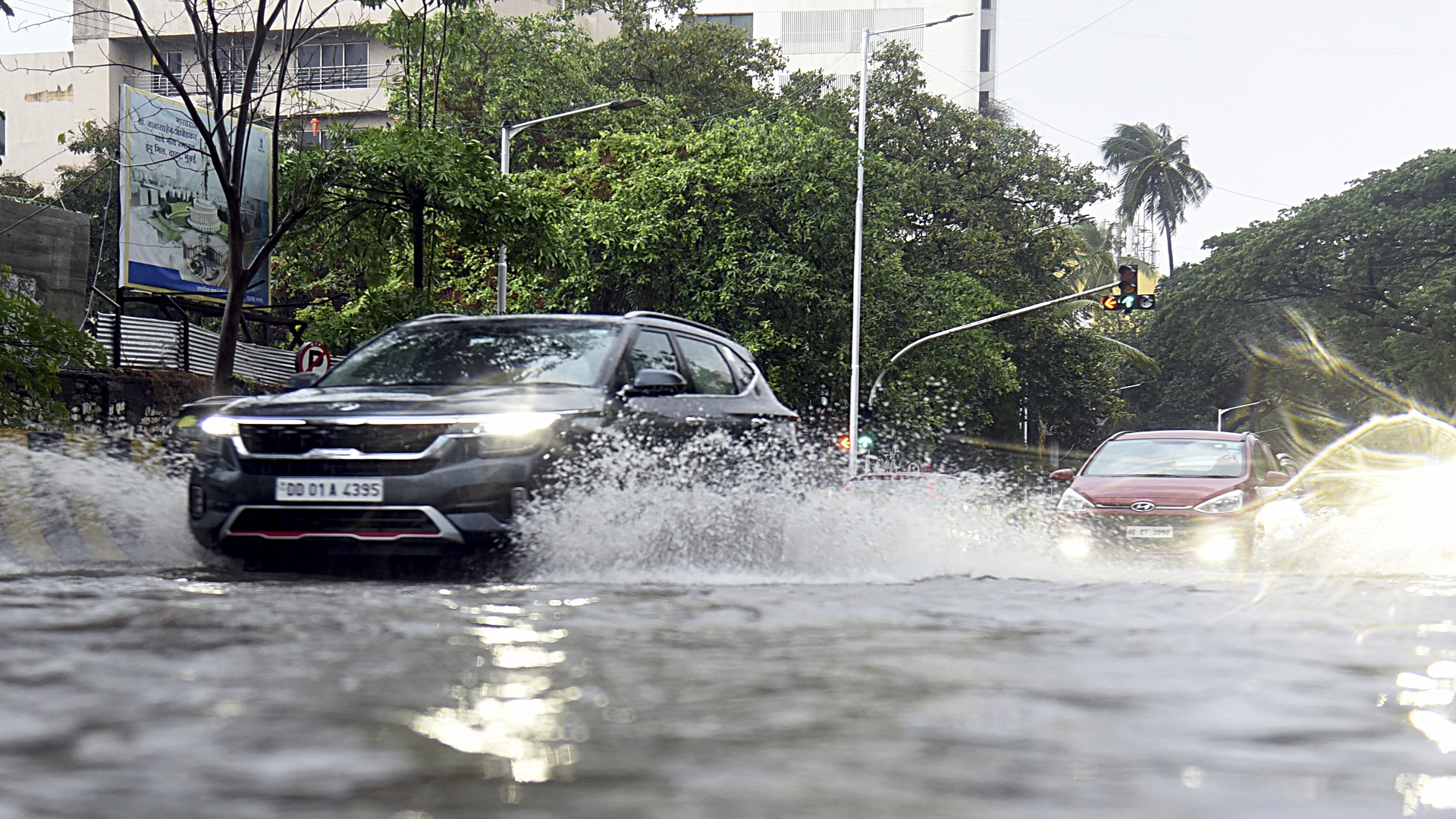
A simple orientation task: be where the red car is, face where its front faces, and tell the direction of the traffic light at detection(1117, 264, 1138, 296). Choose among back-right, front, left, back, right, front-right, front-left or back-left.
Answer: back

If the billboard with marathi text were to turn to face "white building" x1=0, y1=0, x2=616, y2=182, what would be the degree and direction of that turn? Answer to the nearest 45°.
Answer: approximately 135° to its left

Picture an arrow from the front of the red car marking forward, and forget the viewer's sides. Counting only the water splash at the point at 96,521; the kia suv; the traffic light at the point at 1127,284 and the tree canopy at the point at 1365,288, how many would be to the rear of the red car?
2

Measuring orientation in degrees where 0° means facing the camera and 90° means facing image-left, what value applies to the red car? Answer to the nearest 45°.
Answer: approximately 0°

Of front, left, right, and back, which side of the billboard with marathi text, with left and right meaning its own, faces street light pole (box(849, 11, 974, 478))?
left

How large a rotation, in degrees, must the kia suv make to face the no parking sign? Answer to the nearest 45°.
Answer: approximately 135° to its right
